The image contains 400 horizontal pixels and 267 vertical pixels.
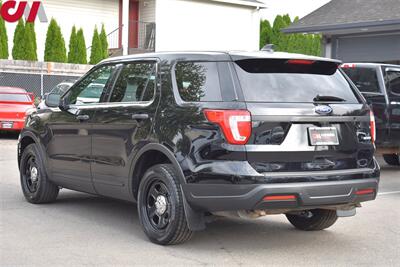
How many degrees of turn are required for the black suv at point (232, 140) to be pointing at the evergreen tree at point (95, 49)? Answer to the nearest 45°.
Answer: approximately 45° to its right

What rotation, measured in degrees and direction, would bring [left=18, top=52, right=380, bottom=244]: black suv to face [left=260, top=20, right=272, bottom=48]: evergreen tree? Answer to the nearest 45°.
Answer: approximately 45° to its right

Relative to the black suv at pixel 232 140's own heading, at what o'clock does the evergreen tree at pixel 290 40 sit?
The evergreen tree is roughly at 2 o'clock from the black suv.

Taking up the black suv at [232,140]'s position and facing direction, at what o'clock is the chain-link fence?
The chain-link fence is roughly at 1 o'clock from the black suv.

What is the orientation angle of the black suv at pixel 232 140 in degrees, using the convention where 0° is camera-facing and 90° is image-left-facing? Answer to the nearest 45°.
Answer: approximately 135°

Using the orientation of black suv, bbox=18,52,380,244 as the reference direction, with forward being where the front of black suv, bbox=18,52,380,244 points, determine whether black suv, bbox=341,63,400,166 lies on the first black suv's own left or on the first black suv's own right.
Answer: on the first black suv's own right

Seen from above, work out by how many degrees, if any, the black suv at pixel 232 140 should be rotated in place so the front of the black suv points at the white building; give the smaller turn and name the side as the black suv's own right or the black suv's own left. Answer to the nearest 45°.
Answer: approximately 45° to the black suv's own right
